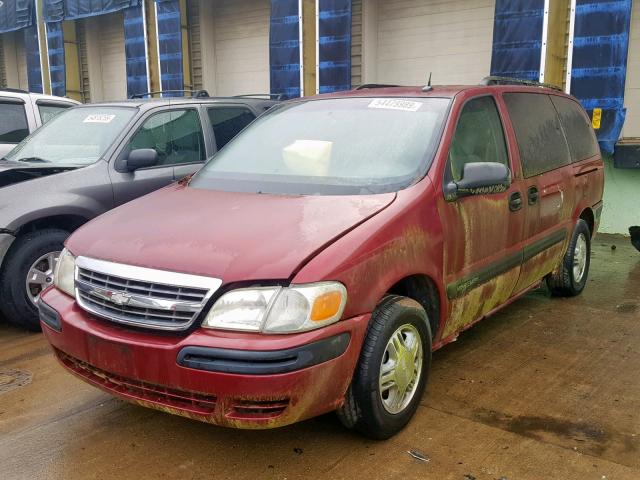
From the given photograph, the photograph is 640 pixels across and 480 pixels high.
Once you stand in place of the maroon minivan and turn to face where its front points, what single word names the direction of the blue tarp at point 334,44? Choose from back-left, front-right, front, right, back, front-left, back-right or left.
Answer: back-right

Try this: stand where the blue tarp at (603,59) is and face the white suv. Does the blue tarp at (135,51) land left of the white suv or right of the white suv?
right

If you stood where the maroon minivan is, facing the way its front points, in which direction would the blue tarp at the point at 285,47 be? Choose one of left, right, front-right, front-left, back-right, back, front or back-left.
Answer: back-right

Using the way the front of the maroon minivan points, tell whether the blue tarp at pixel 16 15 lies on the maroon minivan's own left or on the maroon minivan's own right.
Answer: on the maroon minivan's own right

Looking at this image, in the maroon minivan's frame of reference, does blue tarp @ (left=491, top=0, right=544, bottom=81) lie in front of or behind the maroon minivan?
behind

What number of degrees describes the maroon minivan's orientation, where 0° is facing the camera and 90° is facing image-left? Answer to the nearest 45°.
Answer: approximately 45°

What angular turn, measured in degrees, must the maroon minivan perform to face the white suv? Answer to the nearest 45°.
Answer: approximately 90° to its right

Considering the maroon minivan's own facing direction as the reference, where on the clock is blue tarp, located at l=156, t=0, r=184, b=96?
The blue tarp is roughly at 4 o'clock from the maroon minivan.

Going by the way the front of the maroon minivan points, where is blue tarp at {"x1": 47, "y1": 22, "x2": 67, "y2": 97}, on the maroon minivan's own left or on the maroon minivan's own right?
on the maroon minivan's own right

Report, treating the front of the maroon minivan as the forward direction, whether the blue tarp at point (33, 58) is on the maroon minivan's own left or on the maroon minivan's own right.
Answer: on the maroon minivan's own right

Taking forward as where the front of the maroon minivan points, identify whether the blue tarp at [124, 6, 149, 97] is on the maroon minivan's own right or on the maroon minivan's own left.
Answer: on the maroon minivan's own right
